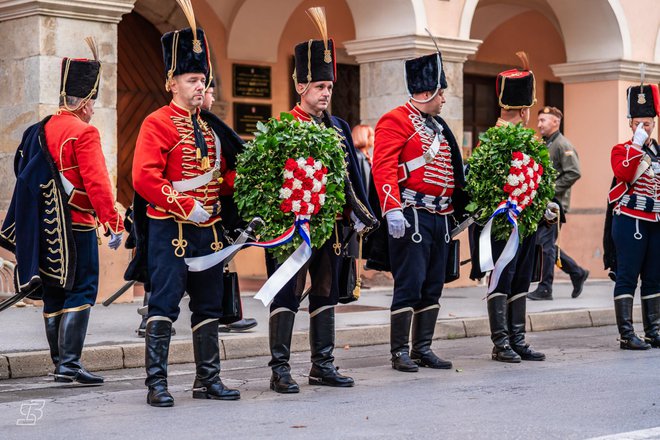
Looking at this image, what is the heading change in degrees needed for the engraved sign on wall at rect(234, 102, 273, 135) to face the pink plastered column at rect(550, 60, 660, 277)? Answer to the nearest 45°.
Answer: approximately 90° to its left

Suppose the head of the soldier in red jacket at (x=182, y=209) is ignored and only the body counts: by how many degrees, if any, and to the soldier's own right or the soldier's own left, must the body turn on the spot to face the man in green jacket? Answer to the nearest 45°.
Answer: approximately 90° to the soldier's own left

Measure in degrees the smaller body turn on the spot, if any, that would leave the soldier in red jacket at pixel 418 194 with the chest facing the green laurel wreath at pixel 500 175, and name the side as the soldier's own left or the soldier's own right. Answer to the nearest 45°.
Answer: approximately 90° to the soldier's own left

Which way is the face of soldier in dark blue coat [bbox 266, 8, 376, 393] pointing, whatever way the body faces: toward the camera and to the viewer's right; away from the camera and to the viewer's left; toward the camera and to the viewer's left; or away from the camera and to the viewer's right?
toward the camera and to the viewer's right

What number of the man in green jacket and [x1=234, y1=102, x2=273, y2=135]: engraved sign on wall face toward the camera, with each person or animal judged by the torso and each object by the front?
1

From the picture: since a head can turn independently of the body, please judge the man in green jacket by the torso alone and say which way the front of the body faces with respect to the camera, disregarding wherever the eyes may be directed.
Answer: to the viewer's left

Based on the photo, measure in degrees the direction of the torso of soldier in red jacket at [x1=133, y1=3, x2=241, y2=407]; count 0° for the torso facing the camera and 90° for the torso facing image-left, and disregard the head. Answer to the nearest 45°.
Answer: approximately 315°
